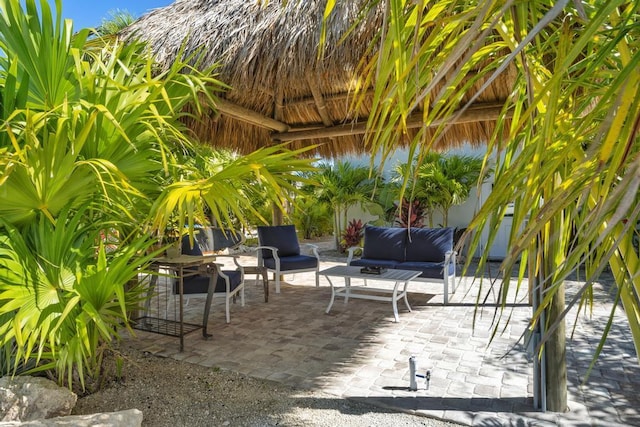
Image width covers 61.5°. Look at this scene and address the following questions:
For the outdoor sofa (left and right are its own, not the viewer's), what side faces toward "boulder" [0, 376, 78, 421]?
front

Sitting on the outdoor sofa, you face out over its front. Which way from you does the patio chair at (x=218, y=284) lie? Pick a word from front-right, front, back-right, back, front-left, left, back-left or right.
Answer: front

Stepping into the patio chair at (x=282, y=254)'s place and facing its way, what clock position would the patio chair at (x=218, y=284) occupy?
the patio chair at (x=218, y=284) is roughly at 2 o'clock from the patio chair at (x=282, y=254).

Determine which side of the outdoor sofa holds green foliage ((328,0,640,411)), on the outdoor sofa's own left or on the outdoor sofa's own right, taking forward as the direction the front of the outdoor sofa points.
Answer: on the outdoor sofa's own left

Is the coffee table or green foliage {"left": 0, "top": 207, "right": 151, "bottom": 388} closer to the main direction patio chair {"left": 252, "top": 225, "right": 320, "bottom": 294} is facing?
the coffee table

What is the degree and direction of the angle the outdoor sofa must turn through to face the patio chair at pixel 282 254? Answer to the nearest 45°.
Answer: approximately 45° to its right

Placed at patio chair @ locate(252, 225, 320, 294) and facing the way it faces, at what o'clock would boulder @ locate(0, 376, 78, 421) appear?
The boulder is roughly at 2 o'clock from the patio chair.

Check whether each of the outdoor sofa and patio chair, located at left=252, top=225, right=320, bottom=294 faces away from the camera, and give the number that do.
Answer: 0

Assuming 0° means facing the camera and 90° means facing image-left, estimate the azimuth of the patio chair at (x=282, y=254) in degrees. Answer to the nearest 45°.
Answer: approximately 315°

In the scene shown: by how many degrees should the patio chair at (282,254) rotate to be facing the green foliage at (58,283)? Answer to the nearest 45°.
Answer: approximately 45° to its right
